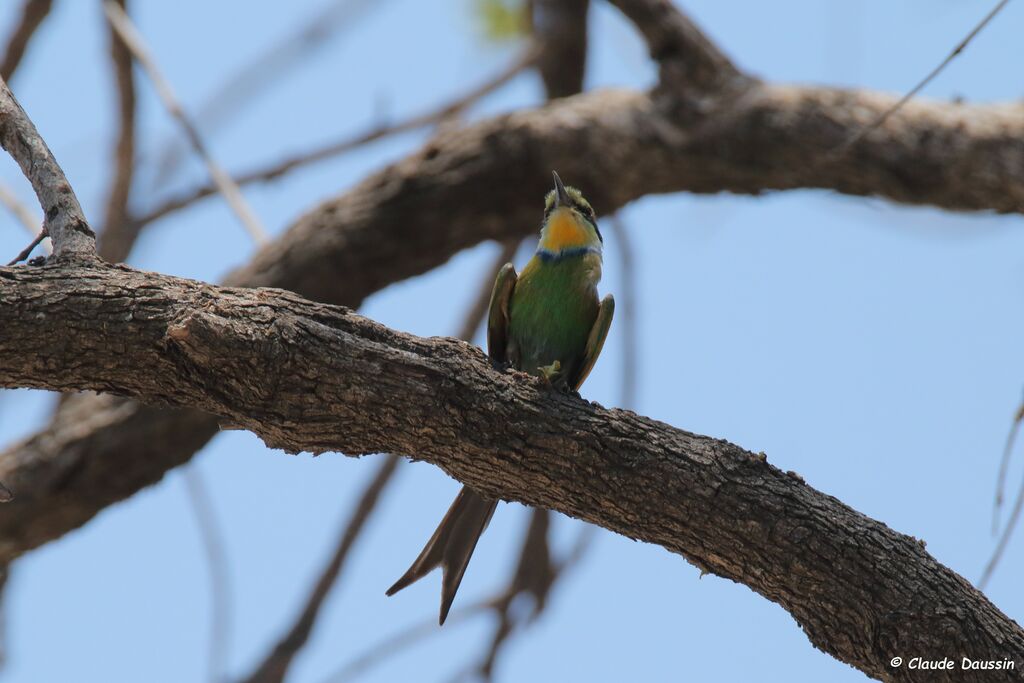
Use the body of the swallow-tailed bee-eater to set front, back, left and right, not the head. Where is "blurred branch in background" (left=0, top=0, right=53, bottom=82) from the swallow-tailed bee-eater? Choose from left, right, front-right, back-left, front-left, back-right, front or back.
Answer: right

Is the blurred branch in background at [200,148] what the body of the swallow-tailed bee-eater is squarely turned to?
no

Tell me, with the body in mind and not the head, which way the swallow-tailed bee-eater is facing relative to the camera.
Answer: toward the camera

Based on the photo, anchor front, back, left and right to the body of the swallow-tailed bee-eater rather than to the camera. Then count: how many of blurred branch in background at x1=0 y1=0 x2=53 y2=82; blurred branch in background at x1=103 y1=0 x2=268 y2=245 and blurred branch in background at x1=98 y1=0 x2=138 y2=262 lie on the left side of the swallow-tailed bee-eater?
0

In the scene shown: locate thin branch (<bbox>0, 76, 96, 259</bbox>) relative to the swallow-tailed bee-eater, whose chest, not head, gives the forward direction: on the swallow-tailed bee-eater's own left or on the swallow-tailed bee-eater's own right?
on the swallow-tailed bee-eater's own right

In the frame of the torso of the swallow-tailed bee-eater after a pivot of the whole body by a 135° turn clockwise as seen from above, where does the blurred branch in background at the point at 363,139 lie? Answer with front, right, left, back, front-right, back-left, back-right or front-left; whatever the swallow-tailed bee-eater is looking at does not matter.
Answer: front

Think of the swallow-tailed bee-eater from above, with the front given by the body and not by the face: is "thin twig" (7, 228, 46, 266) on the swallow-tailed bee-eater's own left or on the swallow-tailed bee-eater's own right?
on the swallow-tailed bee-eater's own right

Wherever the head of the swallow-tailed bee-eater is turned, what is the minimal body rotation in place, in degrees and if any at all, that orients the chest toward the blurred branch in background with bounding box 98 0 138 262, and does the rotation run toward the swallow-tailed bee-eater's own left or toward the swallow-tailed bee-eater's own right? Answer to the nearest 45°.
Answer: approximately 135° to the swallow-tailed bee-eater's own right

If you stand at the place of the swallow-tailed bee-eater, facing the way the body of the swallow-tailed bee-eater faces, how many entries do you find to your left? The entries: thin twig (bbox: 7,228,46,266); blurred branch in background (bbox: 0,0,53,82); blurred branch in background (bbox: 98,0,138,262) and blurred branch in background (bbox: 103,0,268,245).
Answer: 0
